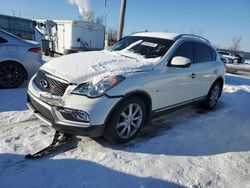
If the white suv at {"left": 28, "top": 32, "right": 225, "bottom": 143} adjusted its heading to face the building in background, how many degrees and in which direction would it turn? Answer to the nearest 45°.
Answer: approximately 90° to its right

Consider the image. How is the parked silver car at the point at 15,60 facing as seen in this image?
to the viewer's left

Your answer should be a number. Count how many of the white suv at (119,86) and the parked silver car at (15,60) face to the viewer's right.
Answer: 0

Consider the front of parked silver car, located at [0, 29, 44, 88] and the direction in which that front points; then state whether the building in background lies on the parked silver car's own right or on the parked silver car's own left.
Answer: on the parked silver car's own right

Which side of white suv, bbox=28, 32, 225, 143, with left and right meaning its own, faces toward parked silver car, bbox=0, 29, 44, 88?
right

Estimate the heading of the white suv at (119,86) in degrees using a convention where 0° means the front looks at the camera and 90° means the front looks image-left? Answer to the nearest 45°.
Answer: approximately 45°
